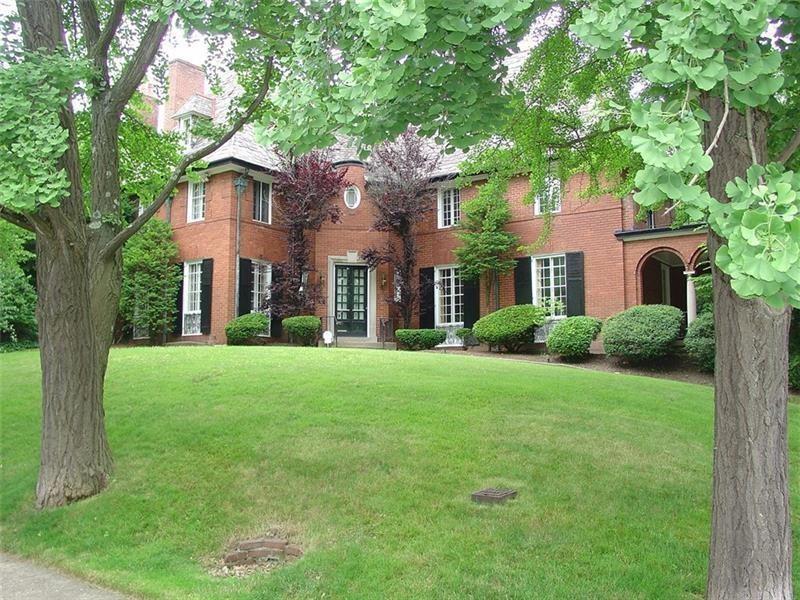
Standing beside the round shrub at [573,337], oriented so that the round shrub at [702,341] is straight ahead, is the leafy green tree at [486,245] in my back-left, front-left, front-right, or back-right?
back-left

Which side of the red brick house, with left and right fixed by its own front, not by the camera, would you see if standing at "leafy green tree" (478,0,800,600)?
front

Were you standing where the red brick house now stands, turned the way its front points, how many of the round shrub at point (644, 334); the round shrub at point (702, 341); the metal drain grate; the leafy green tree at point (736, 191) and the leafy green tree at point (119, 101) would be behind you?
0

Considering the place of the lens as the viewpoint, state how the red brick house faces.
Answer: facing the viewer

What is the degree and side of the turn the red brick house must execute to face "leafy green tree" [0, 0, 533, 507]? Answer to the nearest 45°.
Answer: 0° — it already faces it

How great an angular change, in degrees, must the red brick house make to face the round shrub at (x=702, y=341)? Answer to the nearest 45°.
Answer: approximately 45° to its left

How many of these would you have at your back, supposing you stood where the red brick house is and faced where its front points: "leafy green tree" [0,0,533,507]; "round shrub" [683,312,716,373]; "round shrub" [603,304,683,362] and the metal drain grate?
0

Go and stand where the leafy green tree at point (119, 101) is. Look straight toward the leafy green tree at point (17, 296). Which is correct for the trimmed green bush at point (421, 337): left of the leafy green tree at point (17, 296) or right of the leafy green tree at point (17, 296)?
right

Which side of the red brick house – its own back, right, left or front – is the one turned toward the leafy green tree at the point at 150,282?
right

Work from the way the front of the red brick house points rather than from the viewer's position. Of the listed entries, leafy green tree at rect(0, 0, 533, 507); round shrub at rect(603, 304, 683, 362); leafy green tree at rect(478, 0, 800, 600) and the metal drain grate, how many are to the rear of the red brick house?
0

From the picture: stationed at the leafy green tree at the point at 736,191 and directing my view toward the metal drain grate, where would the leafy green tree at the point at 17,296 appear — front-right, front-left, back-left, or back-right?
front-left

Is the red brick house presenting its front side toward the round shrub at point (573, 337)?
no

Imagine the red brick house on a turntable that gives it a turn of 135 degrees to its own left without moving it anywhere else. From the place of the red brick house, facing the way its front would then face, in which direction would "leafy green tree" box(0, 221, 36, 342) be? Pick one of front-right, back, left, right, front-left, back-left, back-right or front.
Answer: back-left

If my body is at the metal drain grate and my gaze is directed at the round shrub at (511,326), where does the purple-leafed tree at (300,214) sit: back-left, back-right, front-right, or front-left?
front-left

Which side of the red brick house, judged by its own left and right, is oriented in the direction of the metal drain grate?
front
